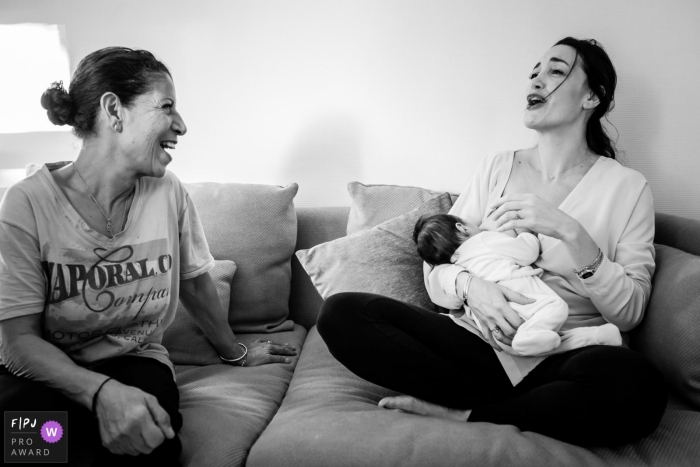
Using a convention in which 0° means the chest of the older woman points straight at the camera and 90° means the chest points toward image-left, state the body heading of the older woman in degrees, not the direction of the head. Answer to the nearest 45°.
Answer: approximately 315°

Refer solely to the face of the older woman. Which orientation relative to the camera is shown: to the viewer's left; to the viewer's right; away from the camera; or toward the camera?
to the viewer's right

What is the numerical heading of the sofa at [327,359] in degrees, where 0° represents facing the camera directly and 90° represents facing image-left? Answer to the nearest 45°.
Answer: approximately 0°

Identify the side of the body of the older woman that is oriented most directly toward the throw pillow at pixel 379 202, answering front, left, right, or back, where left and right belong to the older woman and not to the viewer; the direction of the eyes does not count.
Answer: left
